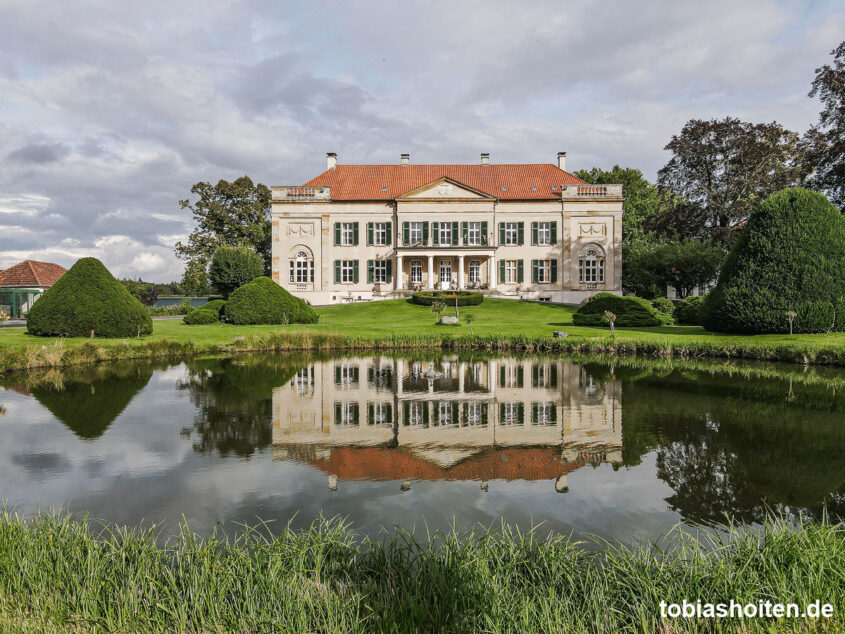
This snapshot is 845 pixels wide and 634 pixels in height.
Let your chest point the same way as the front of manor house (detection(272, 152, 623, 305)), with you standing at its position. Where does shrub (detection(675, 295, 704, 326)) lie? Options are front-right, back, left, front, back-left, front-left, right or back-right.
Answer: front-left

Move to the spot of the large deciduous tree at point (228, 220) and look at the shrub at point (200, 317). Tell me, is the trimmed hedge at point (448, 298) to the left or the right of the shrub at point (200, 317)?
left

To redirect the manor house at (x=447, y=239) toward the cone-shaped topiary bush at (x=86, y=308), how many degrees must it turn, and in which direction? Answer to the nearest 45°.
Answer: approximately 45° to its right

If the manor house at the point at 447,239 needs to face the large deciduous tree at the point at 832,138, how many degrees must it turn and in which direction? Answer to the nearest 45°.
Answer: approximately 45° to its left

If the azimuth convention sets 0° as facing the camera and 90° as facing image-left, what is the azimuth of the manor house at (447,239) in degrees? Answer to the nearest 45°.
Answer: approximately 0°

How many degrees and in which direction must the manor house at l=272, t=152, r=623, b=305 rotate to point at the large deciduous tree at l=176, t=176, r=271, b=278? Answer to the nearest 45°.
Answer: approximately 90° to its right

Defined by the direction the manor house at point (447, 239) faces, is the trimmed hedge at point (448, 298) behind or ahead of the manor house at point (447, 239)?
ahead

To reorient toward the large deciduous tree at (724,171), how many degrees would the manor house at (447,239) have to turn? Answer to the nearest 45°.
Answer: approximately 90° to its left

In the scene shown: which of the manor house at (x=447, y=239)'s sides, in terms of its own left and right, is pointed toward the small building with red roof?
right

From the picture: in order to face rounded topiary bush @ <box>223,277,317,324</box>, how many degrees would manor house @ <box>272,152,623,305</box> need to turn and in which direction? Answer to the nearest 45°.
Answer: approximately 45° to its right
